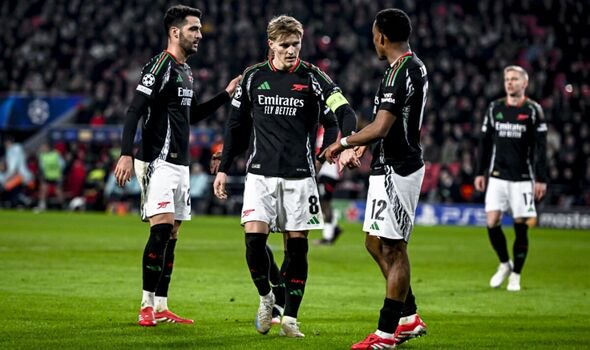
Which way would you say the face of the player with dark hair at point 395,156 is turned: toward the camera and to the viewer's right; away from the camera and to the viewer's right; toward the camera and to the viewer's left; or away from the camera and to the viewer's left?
away from the camera and to the viewer's left

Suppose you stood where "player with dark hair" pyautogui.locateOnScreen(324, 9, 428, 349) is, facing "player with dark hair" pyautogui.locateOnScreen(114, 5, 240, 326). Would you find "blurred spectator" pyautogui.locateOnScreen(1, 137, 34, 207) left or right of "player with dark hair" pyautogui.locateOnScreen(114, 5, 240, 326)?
right

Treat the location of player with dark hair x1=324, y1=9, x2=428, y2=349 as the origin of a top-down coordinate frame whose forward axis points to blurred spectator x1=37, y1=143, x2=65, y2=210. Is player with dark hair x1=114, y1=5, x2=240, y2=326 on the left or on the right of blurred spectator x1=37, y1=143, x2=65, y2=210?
left

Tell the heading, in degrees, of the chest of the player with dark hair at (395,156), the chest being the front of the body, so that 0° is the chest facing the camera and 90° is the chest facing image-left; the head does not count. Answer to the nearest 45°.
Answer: approximately 90°

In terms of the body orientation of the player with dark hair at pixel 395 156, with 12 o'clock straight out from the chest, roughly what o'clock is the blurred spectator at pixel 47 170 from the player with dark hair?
The blurred spectator is roughly at 2 o'clock from the player with dark hair.

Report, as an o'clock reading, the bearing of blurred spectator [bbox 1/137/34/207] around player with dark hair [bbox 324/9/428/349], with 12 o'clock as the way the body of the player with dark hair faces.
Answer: The blurred spectator is roughly at 2 o'clock from the player with dark hair.
